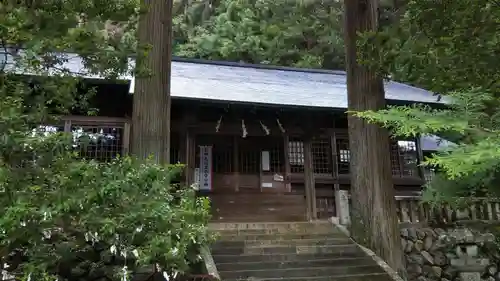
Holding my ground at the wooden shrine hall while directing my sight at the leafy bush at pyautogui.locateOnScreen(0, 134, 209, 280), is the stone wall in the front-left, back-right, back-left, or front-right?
front-left

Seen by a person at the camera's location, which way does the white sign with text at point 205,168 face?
facing the viewer

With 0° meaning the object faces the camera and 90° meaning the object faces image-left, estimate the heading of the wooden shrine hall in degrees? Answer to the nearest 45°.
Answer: approximately 0°

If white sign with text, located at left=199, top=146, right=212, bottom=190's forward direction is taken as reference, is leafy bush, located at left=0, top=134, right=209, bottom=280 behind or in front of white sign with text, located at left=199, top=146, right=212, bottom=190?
in front

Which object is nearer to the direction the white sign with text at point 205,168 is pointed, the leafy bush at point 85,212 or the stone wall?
the leafy bush

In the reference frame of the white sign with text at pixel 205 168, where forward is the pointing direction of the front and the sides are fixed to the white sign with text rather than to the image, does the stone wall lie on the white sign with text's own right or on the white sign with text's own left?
on the white sign with text's own left

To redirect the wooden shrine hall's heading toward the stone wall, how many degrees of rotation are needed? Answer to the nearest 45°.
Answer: approximately 45° to its left

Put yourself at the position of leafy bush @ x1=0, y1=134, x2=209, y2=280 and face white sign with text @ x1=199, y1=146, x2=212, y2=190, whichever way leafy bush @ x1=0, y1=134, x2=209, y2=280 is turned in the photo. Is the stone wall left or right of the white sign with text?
right

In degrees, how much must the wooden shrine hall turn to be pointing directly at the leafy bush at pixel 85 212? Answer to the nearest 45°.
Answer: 0° — it already faces it
